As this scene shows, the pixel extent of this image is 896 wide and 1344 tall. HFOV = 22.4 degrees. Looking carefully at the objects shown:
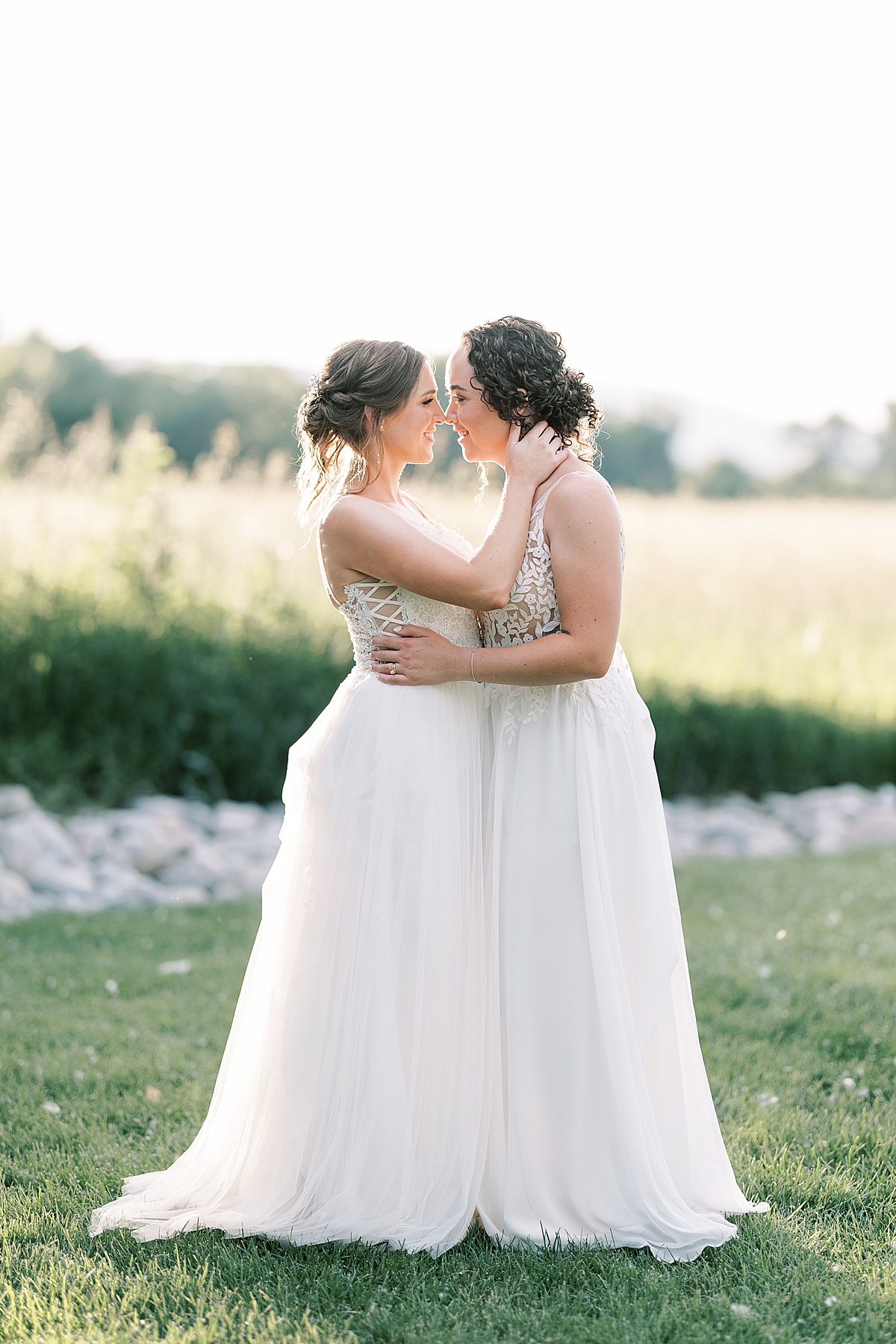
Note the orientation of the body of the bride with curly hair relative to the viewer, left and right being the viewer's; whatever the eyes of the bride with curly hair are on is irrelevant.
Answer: facing to the left of the viewer

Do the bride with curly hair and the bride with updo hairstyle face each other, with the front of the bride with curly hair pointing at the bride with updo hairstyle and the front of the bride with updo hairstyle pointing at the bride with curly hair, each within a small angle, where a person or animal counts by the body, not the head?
yes

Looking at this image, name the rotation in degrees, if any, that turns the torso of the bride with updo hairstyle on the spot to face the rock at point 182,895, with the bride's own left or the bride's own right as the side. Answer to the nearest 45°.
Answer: approximately 90° to the bride's own left

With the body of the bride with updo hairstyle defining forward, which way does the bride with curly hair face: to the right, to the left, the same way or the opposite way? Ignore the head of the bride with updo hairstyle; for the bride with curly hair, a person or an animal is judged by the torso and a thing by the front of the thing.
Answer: the opposite way

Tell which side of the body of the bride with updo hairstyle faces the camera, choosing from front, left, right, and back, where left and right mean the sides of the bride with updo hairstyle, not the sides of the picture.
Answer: right

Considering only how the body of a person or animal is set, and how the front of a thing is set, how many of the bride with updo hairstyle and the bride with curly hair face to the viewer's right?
1

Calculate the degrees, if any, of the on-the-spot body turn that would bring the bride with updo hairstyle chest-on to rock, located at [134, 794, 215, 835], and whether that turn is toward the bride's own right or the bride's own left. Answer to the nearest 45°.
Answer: approximately 90° to the bride's own left

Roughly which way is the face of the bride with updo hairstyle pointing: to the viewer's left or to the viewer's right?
to the viewer's right

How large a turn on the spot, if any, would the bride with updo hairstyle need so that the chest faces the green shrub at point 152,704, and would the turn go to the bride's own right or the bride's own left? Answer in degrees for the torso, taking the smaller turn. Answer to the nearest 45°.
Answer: approximately 90° to the bride's own left

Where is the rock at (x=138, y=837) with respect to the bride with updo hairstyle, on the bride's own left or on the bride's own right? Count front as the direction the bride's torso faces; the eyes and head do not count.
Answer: on the bride's own left

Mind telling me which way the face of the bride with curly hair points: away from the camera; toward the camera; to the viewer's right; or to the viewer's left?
to the viewer's left
